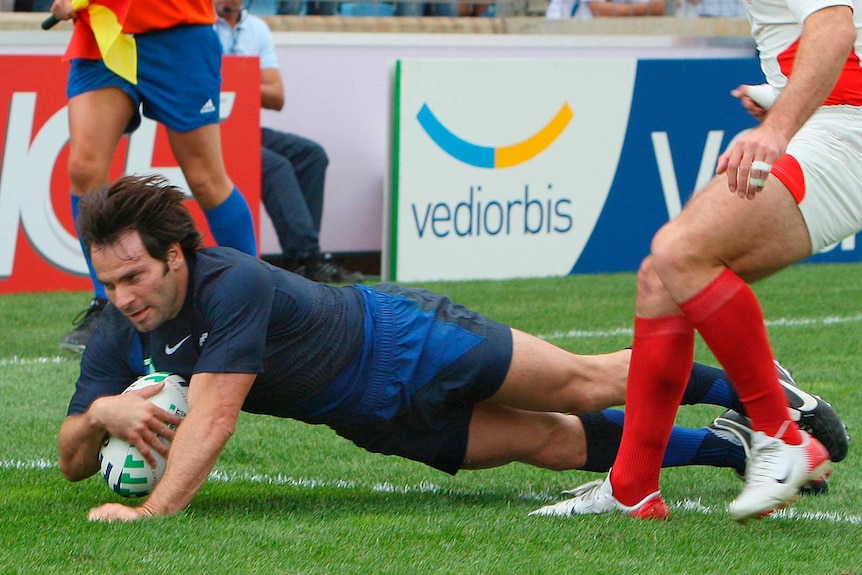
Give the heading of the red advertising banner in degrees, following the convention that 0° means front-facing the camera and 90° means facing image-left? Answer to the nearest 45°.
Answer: approximately 0°
